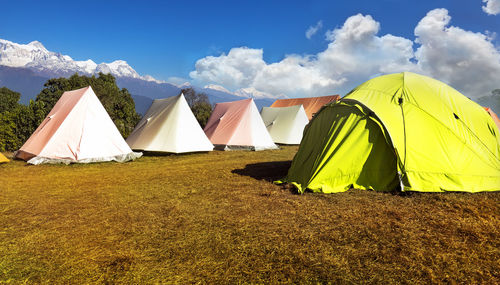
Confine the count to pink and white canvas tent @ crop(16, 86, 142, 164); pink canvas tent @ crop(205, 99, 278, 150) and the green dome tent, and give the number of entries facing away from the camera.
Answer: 0

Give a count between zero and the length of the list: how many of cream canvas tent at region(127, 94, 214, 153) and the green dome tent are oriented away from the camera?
0

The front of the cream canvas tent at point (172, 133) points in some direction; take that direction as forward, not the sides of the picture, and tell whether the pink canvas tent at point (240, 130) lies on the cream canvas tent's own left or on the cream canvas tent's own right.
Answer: on the cream canvas tent's own left

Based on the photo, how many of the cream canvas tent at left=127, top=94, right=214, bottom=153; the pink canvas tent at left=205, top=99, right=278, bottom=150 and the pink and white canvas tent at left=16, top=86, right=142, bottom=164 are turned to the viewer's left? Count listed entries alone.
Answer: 0

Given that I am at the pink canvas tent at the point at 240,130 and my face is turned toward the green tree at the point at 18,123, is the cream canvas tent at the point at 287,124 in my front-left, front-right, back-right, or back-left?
back-right
